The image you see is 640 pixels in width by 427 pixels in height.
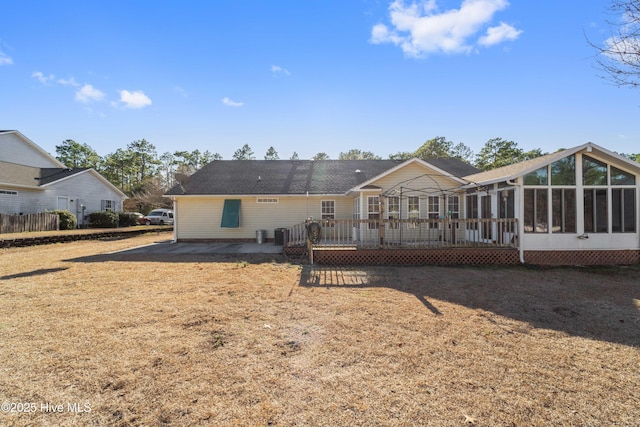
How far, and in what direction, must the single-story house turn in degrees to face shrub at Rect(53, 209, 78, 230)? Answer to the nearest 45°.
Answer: approximately 90° to its left

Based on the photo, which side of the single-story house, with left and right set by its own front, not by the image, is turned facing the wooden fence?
left

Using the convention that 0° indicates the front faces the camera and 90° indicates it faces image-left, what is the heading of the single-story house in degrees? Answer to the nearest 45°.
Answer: approximately 180°

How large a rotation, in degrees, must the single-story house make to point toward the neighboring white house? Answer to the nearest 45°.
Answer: approximately 90° to its left

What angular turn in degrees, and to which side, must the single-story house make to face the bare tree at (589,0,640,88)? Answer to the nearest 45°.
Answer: approximately 135° to its right

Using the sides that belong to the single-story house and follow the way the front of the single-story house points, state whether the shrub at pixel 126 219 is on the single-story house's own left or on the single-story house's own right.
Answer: on the single-story house's own left
